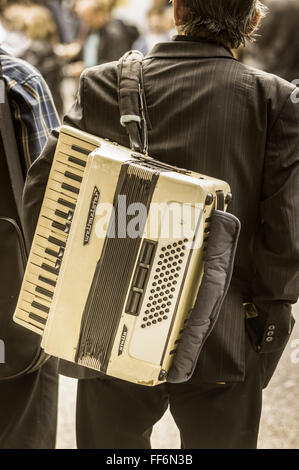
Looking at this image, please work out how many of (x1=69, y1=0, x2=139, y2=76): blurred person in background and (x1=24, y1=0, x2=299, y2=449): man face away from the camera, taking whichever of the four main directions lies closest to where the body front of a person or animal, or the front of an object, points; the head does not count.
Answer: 1

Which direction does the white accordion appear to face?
toward the camera

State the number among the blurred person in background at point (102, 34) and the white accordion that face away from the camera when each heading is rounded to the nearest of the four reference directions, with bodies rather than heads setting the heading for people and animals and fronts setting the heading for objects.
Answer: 0

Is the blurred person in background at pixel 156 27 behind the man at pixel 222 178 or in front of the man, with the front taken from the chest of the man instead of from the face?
in front

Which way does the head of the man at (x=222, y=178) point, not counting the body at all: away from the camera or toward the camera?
away from the camera

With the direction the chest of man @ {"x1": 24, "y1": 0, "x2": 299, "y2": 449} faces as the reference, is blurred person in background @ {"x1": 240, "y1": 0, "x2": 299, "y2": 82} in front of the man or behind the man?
in front

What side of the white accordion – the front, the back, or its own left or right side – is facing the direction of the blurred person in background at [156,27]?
back

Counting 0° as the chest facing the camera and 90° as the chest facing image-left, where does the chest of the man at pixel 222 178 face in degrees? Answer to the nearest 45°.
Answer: approximately 180°

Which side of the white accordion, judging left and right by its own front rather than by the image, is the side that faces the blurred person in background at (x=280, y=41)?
back

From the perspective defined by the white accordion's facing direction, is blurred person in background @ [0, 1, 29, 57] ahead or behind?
behind

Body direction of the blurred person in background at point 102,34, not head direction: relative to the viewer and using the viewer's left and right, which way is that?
facing the viewer and to the left of the viewer

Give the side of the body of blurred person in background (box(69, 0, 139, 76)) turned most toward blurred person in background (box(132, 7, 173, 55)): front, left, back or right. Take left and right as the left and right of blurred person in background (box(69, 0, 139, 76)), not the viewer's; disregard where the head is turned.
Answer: left

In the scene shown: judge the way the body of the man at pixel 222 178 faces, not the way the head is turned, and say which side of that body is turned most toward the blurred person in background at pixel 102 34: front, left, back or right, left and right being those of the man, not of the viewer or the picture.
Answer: front

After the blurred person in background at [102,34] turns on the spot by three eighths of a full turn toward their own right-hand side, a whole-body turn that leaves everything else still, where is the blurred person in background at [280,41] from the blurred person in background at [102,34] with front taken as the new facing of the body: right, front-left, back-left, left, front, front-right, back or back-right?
right
